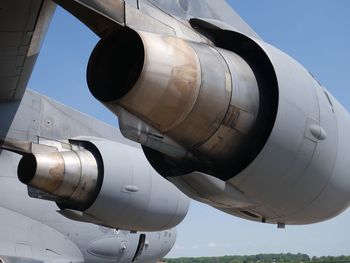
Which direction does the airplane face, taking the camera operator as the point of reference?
facing away from the viewer and to the right of the viewer
